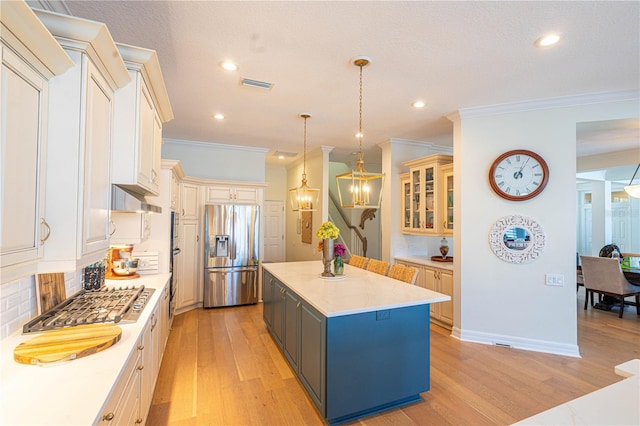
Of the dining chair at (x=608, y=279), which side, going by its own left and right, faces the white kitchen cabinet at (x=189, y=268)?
back

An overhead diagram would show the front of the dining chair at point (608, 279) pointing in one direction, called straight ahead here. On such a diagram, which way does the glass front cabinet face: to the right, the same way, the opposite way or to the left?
the opposite way

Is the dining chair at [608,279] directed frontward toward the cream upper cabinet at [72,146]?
no

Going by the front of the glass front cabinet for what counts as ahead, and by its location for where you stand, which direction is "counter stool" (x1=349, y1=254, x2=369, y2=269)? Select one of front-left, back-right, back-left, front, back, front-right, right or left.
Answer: front

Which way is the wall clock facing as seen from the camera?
toward the camera

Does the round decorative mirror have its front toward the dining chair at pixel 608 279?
no

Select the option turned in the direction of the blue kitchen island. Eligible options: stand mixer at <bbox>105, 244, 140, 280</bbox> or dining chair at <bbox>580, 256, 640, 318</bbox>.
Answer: the stand mixer

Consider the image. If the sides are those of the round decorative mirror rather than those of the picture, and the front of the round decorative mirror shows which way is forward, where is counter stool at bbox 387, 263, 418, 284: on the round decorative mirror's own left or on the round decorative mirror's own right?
on the round decorative mirror's own right

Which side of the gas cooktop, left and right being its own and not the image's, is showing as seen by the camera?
right

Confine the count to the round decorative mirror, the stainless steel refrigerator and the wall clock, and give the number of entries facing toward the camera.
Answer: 3

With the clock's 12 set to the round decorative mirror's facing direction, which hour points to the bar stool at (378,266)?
The bar stool is roughly at 2 o'clock from the round decorative mirror.

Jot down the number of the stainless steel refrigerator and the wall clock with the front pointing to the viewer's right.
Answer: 0

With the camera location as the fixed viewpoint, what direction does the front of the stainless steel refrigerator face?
facing the viewer

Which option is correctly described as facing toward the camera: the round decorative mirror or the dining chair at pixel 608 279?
the round decorative mirror

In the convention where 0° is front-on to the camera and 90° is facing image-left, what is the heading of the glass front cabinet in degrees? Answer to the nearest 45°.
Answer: approximately 45°

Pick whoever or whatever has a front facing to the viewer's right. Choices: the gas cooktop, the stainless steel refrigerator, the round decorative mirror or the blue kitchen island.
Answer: the gas cooktop

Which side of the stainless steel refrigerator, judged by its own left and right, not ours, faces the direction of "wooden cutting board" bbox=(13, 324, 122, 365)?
front
